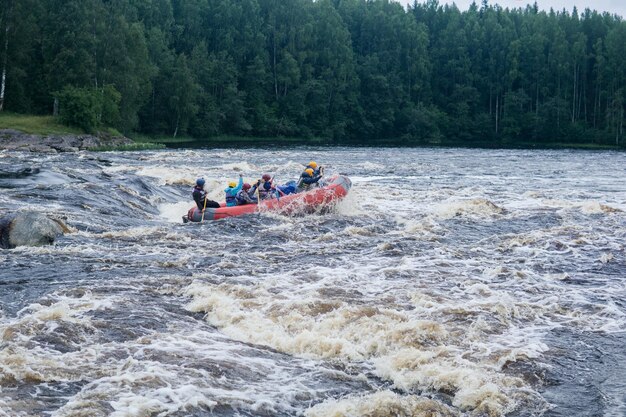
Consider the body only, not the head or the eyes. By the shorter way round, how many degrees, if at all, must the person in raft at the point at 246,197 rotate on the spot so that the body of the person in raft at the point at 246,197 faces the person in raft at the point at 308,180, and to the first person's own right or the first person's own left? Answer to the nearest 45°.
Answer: approximately 45° to the first person's own left

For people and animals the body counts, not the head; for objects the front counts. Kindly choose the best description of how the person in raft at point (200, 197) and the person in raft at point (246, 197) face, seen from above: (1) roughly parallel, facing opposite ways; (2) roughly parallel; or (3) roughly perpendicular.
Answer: roughly parallel

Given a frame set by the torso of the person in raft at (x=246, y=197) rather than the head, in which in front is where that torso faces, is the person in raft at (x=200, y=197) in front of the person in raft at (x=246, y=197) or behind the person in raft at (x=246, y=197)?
behind

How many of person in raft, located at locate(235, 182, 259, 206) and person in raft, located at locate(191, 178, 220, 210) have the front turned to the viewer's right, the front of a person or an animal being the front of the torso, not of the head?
2

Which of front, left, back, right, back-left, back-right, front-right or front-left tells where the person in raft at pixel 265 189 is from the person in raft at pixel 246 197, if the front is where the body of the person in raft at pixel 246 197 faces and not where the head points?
front-left

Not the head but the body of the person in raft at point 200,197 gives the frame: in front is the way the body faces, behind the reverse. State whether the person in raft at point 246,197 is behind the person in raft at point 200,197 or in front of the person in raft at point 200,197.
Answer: in front

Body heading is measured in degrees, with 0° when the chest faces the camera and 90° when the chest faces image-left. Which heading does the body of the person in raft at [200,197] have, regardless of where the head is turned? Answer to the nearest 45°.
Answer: approximately 270°

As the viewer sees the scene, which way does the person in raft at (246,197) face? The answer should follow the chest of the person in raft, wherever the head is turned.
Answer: to the viewer's right
